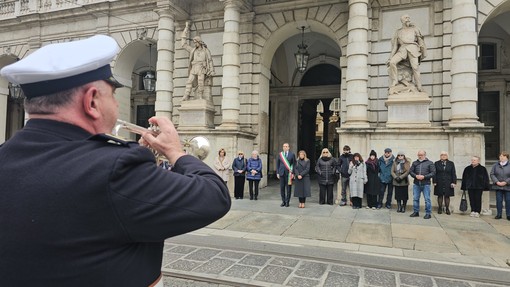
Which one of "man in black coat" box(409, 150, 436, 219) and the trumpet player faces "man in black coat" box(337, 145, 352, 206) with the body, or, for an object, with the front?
the trumpet player

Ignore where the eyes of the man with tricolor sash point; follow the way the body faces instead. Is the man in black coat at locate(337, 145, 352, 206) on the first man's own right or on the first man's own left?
on the first man's own left

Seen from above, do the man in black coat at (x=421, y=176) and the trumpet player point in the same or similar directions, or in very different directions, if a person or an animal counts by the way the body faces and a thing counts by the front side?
very different directions

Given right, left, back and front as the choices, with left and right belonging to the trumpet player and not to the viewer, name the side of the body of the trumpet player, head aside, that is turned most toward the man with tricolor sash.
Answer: front

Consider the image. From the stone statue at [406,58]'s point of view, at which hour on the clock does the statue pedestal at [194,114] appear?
The statue pedestal is roughly at 3 o'clock from the stone statue.

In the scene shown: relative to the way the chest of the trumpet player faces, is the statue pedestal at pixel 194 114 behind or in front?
in front

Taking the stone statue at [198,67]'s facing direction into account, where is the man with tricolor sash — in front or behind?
in front

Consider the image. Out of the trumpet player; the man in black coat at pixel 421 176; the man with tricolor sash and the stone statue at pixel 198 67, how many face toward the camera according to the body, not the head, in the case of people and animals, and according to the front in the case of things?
3

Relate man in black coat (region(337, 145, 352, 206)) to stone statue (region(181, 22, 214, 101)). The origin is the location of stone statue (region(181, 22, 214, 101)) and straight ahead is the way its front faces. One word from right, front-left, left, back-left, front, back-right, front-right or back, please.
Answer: front-left

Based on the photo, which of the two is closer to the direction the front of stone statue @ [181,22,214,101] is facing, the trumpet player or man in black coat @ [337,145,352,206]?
the trumpet player

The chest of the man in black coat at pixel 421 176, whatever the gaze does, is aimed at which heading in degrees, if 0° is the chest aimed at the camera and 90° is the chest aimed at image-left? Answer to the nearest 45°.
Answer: approximately 0°

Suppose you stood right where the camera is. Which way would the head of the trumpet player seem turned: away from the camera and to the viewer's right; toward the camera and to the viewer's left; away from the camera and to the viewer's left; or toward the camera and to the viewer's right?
away from the camera and to the viewer's right

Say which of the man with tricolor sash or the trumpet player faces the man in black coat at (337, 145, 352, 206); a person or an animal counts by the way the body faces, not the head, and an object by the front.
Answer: the trumpet player

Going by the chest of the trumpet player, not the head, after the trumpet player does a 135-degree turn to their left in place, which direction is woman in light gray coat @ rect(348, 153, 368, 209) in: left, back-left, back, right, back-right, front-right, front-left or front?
back-right

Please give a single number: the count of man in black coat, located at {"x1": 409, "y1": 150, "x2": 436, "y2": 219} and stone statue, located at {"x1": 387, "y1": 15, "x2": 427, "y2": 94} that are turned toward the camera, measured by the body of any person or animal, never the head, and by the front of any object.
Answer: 2

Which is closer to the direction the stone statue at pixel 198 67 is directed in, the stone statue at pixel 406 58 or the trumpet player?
the trumpet player

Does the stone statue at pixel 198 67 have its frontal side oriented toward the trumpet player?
yes
